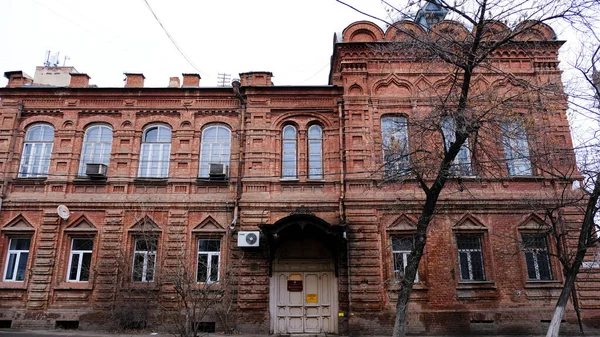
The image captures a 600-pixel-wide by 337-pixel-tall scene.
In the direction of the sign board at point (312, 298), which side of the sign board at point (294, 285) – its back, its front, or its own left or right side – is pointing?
left

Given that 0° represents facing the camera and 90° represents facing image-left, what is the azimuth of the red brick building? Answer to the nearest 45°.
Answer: approximately 0°

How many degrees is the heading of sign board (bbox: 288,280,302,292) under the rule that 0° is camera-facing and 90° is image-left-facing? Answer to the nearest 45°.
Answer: approximately 0°

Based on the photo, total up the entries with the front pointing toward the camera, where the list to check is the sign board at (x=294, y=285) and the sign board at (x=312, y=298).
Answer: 2

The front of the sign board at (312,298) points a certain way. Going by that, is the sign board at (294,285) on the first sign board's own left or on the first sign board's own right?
on the first sign board's own right
